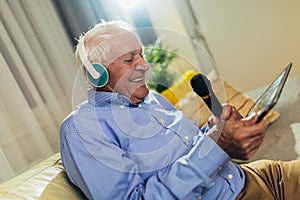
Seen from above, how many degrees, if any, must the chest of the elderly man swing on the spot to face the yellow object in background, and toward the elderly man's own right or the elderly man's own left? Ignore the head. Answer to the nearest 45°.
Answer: approximately 135° to the elderly man's own left

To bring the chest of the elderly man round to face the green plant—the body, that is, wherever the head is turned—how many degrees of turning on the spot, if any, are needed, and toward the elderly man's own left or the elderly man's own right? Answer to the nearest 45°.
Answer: approximately 135° to the elderly man's own left

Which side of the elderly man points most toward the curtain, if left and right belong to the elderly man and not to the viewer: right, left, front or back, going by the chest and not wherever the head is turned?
back

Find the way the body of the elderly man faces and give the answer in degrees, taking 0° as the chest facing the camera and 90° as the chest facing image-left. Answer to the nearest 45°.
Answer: approximately 315°
